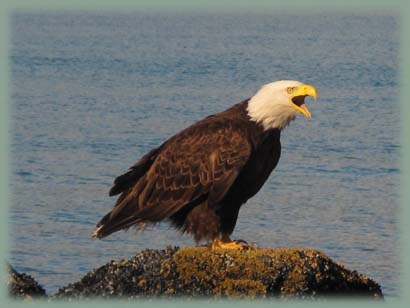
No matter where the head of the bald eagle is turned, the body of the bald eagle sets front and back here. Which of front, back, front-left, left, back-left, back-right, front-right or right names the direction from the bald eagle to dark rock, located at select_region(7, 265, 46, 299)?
back-right

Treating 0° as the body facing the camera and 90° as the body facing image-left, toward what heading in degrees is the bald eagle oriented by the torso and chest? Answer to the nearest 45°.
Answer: approximately 270°
